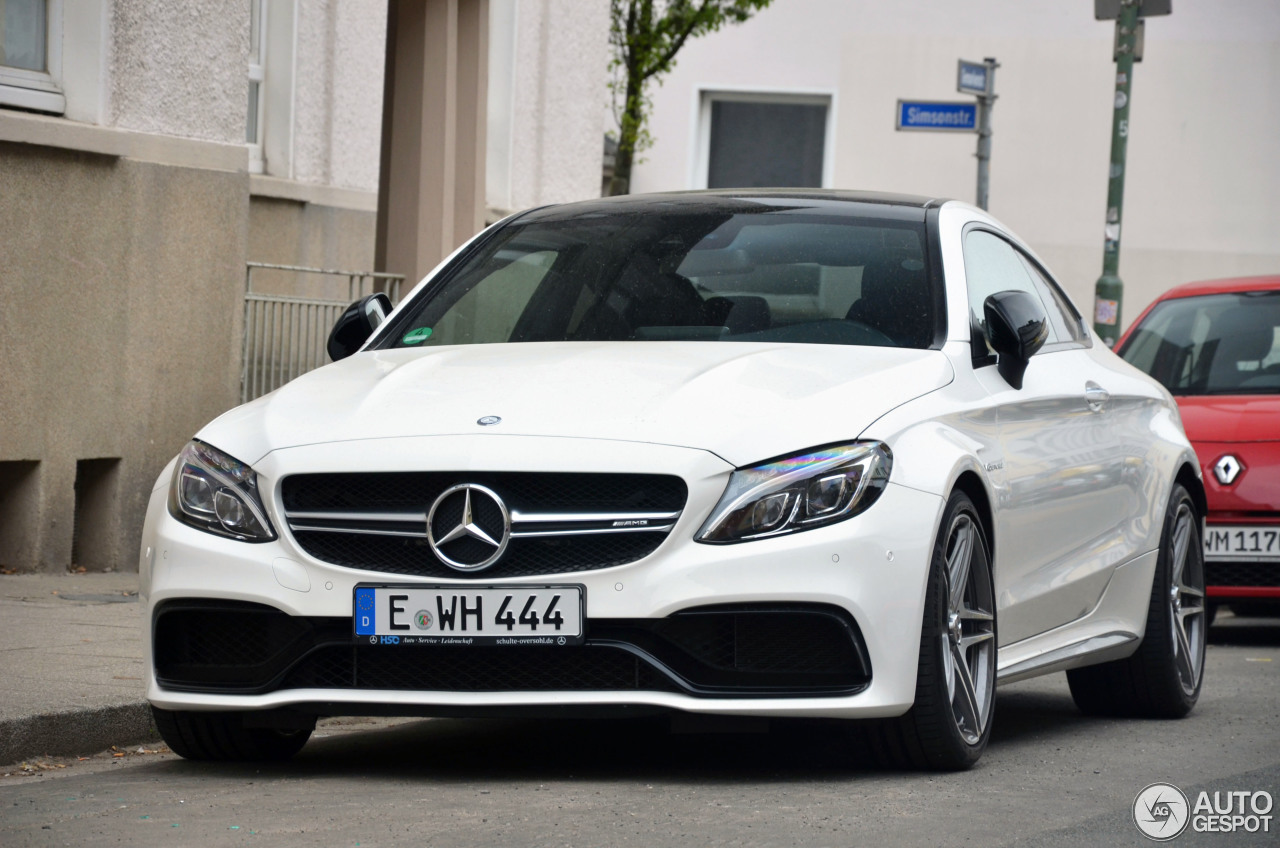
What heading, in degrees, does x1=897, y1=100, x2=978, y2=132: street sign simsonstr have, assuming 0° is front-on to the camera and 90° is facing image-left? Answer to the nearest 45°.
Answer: approximately 0°

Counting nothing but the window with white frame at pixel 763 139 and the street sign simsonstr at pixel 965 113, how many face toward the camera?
2
